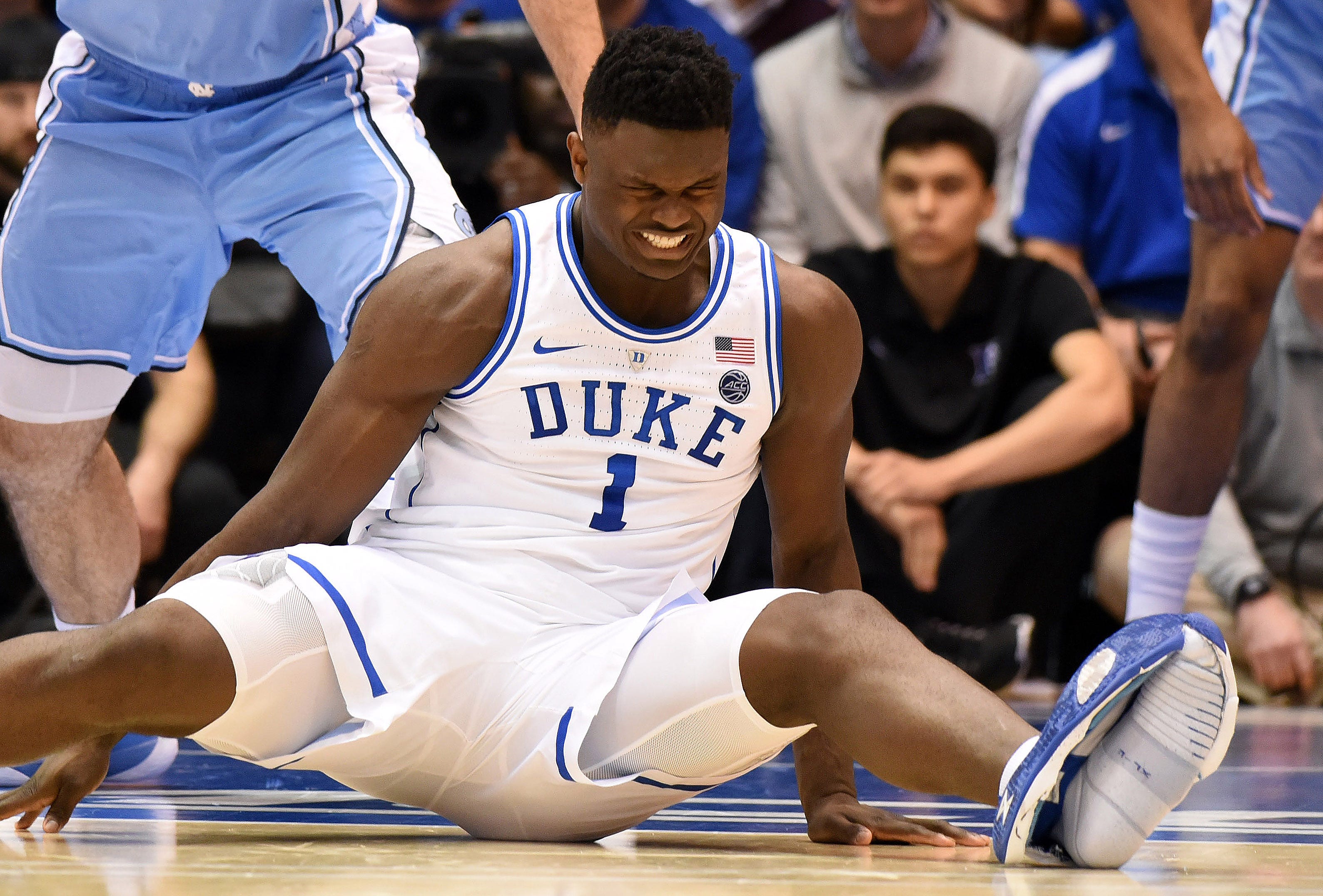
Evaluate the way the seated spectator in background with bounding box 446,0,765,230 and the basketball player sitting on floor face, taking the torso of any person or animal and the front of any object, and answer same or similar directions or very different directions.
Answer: same or similar directions

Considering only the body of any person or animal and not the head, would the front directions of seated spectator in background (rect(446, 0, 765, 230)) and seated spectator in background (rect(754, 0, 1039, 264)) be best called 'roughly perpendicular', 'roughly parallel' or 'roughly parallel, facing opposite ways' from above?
roughly parallel

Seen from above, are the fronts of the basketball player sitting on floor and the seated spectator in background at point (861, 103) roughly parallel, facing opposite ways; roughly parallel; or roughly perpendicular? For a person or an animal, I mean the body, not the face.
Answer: roughly parallel

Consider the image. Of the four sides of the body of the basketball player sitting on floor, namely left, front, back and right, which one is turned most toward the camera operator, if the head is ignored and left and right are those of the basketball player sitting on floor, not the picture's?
back

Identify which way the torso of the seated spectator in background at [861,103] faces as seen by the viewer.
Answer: toward the camera

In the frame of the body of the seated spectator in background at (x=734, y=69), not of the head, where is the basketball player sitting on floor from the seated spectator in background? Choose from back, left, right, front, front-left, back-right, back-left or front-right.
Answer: front

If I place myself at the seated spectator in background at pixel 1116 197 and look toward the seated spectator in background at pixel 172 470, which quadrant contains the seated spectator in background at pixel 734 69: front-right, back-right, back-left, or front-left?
front-right

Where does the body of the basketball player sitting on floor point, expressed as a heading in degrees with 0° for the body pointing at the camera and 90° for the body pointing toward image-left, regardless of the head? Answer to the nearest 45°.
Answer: approximately 0°

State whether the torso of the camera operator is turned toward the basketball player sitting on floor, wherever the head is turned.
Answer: yes

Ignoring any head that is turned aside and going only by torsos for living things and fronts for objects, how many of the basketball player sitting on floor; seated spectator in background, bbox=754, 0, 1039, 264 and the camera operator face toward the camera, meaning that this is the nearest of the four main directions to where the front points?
3

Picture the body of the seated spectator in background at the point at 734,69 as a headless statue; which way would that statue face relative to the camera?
toward the camera

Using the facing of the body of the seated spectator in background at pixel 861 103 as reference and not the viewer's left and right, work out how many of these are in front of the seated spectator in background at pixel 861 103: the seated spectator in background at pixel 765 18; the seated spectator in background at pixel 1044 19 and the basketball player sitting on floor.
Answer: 1

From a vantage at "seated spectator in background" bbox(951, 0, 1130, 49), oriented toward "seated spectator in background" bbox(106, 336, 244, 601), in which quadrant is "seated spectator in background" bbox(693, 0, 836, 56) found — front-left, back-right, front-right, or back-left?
front-right

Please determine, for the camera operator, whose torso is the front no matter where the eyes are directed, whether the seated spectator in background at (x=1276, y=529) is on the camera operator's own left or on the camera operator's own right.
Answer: on the camera operator's own left

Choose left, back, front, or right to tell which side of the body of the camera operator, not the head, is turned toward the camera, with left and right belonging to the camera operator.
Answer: front

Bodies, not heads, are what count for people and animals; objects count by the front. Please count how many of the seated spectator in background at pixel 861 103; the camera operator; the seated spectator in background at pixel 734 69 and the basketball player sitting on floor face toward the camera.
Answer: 4
